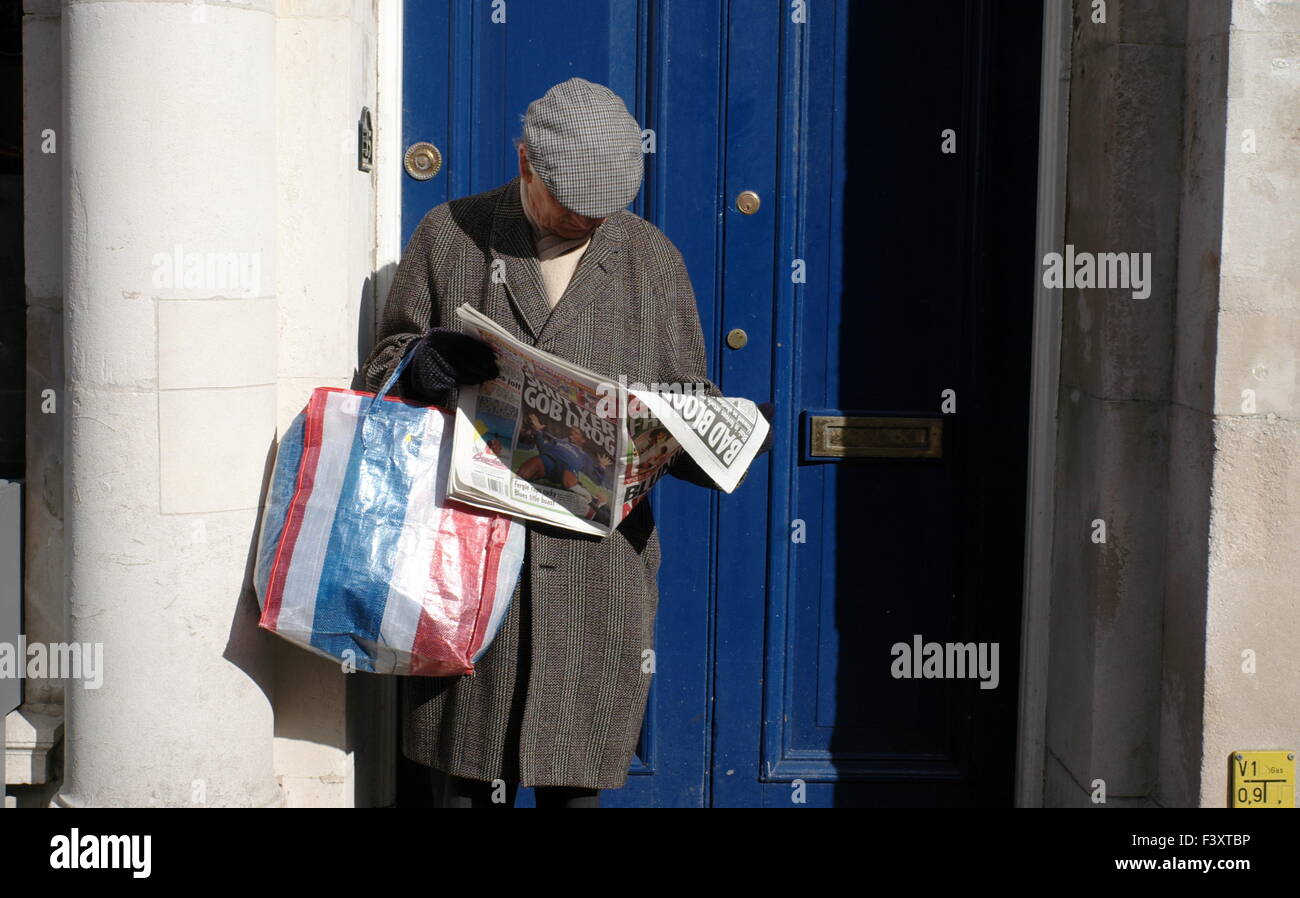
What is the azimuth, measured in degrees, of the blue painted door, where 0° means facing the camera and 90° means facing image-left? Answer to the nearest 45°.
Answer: approximately 0°

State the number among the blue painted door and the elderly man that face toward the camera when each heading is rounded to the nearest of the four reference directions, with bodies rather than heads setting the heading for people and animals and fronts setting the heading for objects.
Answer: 2

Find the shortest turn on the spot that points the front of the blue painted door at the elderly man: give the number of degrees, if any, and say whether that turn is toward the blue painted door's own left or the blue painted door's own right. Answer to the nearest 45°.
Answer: approximately 45° to the blue painted door's own right

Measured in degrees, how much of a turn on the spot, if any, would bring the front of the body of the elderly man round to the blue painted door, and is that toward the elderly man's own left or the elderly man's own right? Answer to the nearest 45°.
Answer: approximately 135° to the elderly man's own left
